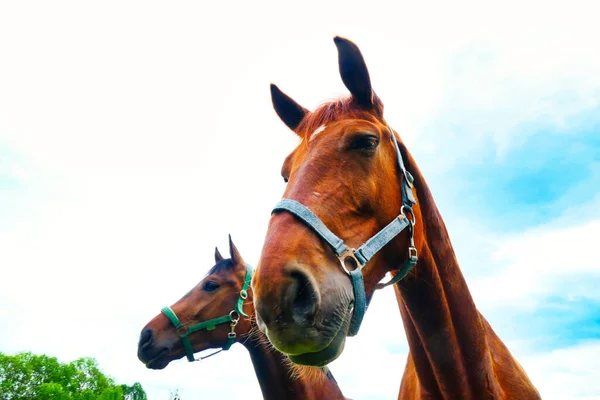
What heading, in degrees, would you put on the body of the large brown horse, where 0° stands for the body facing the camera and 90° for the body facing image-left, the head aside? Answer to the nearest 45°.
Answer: approximately 45°

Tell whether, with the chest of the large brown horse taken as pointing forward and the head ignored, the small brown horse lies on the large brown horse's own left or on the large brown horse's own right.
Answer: on the large brown horse's own right

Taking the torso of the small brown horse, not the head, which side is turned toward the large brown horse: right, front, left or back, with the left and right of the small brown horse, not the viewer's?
left

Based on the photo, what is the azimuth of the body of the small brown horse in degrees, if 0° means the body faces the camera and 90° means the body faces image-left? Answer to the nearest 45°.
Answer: approximately 90°
